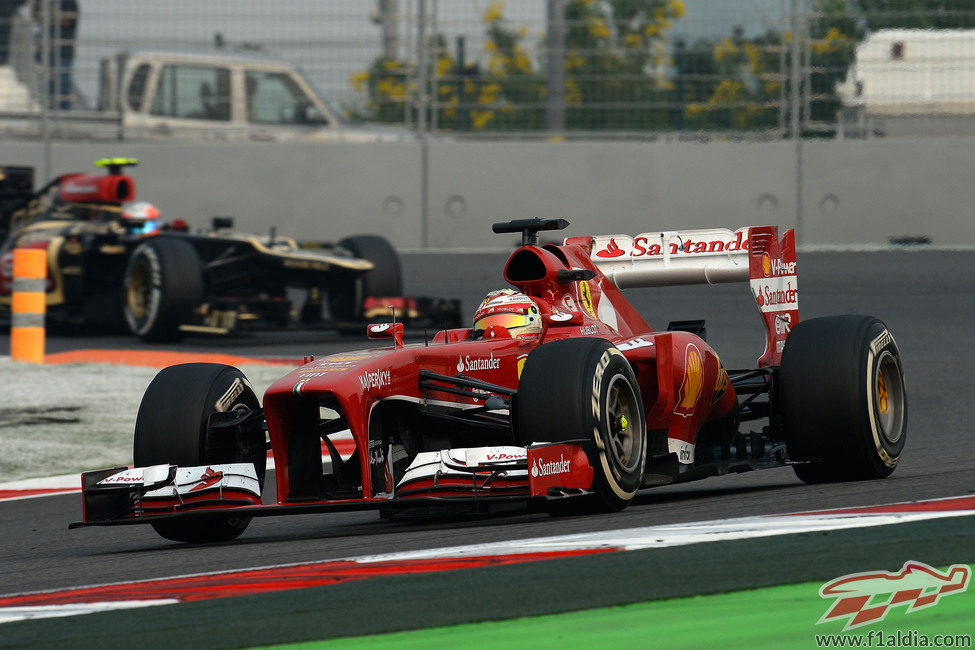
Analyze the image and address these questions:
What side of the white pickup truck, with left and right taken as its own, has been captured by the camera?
right

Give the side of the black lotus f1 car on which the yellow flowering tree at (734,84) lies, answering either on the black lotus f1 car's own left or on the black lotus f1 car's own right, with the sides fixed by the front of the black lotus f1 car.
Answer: on the black lotus f1 car's own left

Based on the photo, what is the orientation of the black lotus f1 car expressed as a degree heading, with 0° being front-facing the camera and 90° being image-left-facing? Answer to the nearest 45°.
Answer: approximately 315°

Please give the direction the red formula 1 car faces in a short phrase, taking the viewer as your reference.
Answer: facing the viewer and to the left of the viewer

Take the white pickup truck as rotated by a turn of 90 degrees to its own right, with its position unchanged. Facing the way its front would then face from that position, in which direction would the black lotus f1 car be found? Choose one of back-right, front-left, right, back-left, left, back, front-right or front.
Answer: front

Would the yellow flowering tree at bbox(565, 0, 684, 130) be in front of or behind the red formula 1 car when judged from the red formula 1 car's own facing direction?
behind

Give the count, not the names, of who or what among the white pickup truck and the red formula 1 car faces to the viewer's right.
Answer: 1

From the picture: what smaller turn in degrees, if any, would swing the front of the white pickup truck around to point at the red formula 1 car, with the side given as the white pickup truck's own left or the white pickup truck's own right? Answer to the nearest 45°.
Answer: approximately 90° to the white pickup truck's own right

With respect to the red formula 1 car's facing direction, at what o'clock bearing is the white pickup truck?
The white pickup truck is roughly at 4 o'clock from the red formula 1 car.
